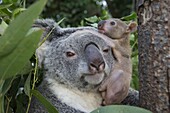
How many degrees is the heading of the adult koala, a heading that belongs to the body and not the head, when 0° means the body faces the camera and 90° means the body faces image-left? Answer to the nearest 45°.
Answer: approximately 315°

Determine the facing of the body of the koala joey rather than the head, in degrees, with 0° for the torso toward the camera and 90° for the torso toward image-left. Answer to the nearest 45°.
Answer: approximately 90°
